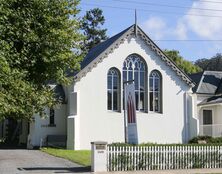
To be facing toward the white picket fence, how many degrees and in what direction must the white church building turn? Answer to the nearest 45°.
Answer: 0° — it already faces it

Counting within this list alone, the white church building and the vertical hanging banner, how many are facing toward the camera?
2

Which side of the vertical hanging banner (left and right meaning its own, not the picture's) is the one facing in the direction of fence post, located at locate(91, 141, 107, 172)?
front

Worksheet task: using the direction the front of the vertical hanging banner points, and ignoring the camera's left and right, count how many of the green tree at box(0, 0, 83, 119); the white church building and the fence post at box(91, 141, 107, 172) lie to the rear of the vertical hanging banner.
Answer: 1

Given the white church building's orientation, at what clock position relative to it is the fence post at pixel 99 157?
The fence post is roughly at 12 o'clock from the white church building.

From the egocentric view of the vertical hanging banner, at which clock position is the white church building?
The white church building is roughly at 6 o'clock from the vertical hanging banner.

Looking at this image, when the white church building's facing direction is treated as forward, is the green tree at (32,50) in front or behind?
in front

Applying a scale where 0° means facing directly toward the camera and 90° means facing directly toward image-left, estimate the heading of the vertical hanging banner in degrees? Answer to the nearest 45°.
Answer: approximately 0°
